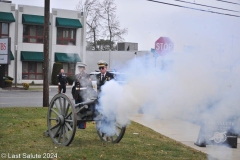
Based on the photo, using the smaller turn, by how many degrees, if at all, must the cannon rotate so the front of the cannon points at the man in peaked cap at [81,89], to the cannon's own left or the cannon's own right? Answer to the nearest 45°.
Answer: approximately 135° to the cannon's own left

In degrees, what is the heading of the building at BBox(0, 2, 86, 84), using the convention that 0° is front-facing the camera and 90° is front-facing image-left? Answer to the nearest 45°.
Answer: approximately 0°

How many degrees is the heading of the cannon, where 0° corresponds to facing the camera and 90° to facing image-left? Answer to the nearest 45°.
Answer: approximately 315°

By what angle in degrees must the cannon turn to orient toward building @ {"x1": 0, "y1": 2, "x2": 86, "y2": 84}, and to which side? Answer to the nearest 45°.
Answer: approximately 135° to its left

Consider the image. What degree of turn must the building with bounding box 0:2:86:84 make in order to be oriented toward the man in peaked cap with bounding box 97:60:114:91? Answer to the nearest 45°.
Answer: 0° — it already faces them
